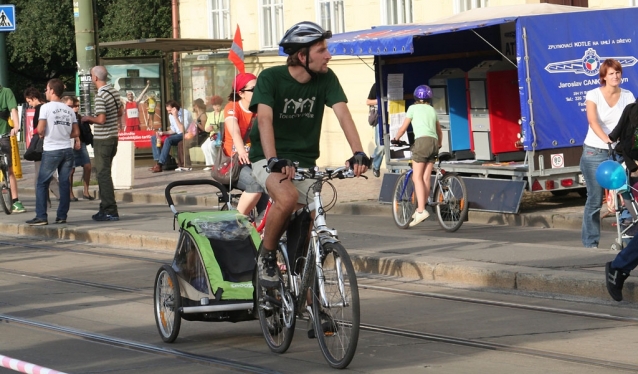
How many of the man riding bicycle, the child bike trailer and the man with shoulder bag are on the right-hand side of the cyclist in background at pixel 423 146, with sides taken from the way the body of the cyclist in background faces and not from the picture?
0

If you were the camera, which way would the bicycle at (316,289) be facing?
facing the viewer and to the right of the viewer

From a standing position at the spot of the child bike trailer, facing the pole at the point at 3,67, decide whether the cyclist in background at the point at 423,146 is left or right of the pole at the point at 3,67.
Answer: right

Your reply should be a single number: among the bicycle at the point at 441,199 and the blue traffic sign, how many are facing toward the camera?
1

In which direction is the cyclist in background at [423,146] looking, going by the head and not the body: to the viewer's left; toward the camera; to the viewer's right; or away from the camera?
away from the camera

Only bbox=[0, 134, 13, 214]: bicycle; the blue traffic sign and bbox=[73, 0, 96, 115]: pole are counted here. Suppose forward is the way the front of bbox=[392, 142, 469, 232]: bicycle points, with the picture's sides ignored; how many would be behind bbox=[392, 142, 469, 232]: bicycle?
0

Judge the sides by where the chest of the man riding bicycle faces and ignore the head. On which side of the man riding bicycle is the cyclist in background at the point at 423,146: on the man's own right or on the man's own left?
on the man's own left

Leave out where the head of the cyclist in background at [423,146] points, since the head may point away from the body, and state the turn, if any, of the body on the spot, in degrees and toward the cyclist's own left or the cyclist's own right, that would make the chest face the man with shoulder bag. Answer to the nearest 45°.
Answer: approximately 45° to the cyclist's own left

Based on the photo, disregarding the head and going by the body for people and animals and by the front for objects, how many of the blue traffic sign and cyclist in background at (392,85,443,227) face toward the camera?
1

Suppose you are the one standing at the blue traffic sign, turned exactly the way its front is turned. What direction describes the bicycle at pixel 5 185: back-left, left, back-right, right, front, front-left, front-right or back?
front

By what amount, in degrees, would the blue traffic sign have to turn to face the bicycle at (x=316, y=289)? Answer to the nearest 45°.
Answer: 0° — it already faces it

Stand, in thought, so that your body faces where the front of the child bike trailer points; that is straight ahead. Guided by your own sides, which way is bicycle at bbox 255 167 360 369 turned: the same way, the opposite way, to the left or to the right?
the same way

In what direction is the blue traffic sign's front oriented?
toward the camera

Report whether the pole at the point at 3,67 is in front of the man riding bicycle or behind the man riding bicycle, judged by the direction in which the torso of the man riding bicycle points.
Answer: behind

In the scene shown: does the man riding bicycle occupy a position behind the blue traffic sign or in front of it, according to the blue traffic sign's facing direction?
in front

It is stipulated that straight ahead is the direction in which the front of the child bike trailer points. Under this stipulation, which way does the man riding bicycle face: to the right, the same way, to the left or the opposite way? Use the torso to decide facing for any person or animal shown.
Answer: the same way
